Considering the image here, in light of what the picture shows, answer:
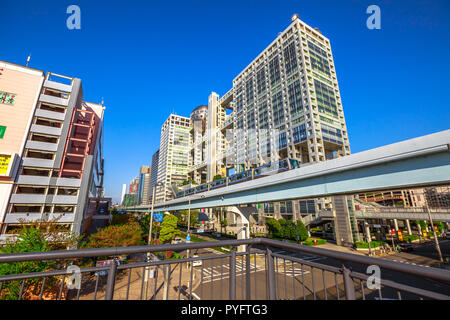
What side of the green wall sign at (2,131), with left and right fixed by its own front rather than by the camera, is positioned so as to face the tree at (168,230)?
left

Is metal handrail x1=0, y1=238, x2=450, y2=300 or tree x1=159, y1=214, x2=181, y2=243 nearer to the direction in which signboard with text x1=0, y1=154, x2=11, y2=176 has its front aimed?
the metal handrail

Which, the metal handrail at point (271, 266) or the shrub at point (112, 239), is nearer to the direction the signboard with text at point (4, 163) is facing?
the metal handrail

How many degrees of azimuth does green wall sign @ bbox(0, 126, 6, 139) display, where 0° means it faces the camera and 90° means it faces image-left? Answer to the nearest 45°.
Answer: approximately 0°

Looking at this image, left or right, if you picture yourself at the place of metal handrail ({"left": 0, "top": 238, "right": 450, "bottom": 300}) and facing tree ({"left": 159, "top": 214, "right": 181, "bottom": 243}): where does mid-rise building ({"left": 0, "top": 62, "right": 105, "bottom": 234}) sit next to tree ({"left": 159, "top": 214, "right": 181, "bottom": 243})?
left

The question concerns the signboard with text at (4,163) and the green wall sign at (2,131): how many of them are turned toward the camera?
2

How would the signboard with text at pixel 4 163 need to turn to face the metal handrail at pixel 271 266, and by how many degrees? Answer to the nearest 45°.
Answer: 0° — it already faces it
